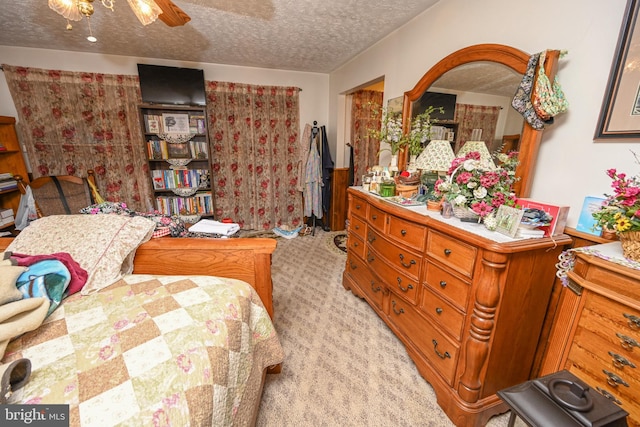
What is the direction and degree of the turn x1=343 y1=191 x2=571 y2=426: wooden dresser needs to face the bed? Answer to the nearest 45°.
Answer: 0° — it already faces it

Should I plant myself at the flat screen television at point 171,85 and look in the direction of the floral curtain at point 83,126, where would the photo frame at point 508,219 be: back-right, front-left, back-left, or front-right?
back-left

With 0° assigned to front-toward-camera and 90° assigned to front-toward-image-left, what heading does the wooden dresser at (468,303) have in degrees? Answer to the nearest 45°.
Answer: approximately 45°

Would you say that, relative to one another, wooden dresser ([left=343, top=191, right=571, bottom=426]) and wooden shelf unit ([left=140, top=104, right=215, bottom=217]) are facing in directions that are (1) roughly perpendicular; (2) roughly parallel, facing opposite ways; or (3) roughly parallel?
roughly perpendicular

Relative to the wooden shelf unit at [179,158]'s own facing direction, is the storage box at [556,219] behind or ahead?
ahead

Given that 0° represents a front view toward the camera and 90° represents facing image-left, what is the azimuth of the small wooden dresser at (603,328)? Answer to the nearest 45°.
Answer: approximately 45°

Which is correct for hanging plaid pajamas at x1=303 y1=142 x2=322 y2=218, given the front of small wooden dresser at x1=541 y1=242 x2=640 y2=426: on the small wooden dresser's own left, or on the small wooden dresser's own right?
on the small wooden dresser's own right

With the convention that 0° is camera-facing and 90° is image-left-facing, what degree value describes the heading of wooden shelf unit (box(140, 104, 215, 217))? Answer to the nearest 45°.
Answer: approximately 0°

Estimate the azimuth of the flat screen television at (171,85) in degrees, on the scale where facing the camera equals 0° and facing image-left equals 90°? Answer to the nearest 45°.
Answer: approximately 0°

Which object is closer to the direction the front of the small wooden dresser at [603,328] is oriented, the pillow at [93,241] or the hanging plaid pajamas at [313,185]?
the pillow

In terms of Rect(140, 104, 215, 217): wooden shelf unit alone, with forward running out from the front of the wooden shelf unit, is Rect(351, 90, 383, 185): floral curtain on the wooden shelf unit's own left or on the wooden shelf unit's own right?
on the wooden shelf unit's own left
